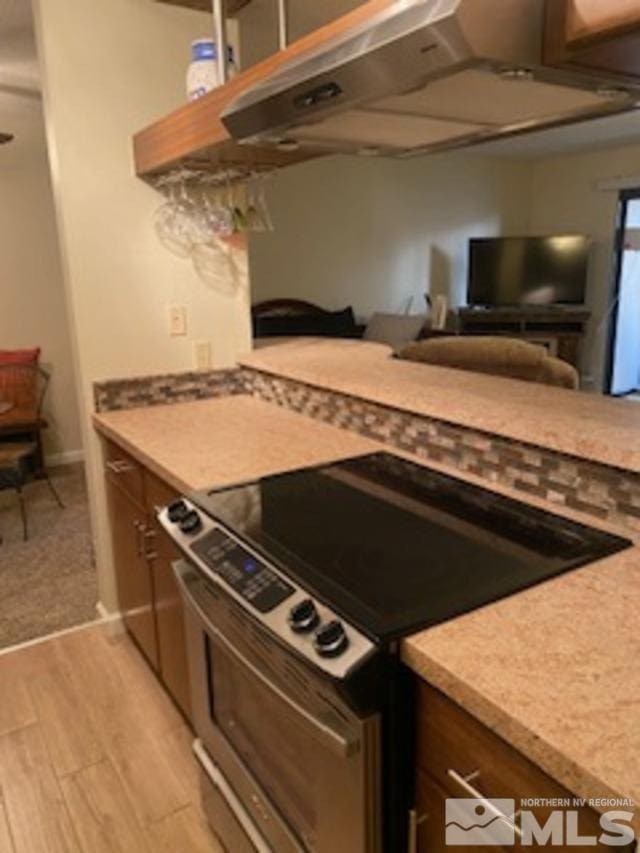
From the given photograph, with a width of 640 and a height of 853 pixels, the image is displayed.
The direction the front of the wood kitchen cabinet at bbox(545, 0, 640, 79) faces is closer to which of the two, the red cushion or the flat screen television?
the red cushion

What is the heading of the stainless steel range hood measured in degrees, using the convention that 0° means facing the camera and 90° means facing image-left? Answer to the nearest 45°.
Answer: approximately 45°

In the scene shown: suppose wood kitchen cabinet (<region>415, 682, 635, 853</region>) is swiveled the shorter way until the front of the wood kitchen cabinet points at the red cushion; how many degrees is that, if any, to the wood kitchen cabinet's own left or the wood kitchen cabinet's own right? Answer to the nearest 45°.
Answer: approximately 90° to the wood kitchen cabinet's own right

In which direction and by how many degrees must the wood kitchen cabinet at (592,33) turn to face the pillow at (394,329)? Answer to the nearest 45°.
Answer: approximately 135° to its right

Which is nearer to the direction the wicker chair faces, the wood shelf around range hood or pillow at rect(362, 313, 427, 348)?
the wood shelf around range hood

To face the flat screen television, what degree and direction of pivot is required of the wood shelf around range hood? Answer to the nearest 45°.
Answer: approximately 135° to its right

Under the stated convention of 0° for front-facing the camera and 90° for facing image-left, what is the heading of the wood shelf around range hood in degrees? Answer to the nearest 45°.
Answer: approximately 45°

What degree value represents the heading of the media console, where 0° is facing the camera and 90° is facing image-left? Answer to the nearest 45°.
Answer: approximately 0°

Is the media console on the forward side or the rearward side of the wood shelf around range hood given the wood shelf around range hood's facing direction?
on the rearward side

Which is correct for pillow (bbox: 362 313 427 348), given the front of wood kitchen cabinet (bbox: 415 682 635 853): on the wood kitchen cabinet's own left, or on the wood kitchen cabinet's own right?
on the wood kitchen cabinet's own right

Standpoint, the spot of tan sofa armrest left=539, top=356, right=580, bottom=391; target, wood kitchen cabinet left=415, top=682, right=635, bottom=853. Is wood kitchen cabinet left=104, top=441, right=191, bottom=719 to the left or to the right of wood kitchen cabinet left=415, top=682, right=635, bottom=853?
right
